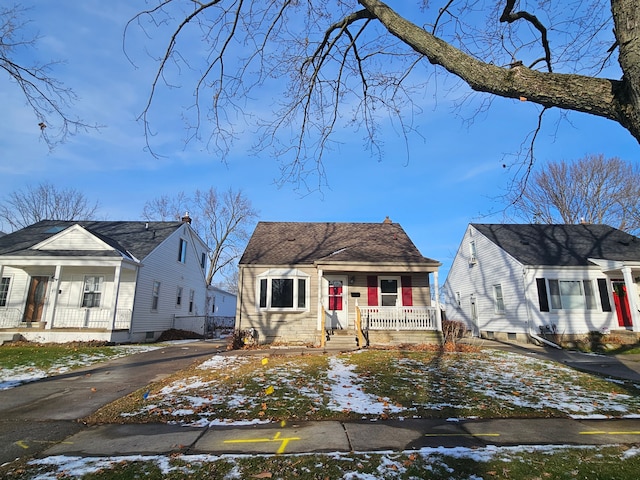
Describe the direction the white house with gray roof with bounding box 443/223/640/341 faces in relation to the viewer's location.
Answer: facing the viewer and to the right of the viewer

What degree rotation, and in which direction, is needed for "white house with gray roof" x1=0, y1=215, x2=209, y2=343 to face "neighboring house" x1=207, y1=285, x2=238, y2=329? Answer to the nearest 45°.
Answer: approximately 180°

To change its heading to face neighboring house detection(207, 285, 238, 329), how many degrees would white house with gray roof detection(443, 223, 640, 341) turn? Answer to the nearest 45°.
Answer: approximately 135° to its right

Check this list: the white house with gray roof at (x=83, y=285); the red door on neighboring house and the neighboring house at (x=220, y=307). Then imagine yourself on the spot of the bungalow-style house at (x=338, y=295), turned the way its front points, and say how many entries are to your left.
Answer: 1

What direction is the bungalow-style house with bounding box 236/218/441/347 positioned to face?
toward the camera

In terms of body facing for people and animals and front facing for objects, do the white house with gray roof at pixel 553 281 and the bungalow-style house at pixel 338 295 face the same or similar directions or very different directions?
same or similar directions

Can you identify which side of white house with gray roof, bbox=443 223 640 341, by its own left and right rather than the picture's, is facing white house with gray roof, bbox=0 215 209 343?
right

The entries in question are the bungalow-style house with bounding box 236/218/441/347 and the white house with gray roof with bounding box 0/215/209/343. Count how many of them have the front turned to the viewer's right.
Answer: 0

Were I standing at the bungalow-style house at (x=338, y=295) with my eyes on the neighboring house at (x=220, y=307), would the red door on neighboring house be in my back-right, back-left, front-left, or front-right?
back-right

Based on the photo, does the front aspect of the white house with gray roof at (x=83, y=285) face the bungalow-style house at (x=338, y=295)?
no

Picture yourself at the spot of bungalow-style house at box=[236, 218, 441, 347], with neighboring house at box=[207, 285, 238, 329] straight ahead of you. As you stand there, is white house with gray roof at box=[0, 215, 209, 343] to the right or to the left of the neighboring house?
left

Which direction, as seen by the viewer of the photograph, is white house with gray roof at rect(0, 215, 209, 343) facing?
facing the viewer and to the left of the viewer

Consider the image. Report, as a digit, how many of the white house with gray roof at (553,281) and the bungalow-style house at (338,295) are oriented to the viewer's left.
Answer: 0

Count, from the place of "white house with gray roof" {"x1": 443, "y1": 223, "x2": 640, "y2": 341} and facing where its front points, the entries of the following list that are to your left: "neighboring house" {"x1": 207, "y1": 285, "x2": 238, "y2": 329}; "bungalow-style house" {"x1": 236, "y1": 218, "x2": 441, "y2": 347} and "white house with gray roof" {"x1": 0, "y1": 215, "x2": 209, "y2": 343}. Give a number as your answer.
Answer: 0

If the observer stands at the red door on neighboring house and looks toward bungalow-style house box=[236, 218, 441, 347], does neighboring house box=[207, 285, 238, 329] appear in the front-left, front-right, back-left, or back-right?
front-right

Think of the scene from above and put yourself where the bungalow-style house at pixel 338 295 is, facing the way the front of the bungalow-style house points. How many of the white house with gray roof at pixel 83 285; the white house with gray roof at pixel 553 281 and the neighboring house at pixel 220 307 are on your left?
1

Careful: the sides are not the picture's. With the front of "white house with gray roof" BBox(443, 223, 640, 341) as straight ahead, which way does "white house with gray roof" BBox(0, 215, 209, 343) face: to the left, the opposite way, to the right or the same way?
the same way

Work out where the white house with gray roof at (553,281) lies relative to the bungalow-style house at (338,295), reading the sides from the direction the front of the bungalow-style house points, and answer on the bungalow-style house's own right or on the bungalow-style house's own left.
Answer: on the bungalow-style house's own left

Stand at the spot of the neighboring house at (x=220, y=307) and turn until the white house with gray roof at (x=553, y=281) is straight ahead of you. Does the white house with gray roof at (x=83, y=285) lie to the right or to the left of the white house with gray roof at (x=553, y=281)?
right

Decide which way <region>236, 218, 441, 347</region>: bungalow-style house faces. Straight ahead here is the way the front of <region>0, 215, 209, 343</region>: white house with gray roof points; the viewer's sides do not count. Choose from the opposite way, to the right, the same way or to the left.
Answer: the same way
